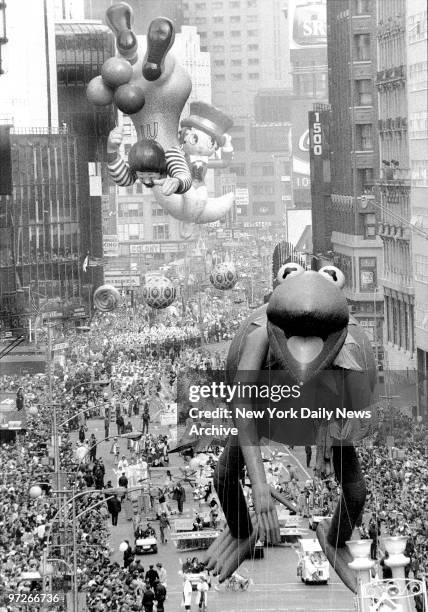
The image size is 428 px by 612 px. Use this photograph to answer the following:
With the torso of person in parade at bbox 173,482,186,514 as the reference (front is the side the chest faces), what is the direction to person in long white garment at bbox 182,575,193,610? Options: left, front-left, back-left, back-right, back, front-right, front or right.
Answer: front

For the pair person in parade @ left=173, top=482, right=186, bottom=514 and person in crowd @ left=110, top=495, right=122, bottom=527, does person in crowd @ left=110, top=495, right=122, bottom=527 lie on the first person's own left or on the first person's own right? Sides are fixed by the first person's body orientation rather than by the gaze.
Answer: on the first person's own right

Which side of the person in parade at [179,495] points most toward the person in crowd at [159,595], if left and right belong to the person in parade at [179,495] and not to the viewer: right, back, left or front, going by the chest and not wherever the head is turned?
front

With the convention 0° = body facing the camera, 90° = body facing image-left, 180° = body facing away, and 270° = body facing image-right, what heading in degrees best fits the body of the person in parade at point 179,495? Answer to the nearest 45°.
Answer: approximately 0°

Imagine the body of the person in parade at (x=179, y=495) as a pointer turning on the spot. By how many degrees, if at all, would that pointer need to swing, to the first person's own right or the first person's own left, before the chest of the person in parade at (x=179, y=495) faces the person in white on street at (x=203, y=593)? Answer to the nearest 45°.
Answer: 0° — they already face them

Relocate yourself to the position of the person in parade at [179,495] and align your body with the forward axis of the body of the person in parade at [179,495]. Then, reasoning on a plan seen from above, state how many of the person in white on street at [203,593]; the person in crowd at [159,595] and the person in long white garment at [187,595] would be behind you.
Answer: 0
